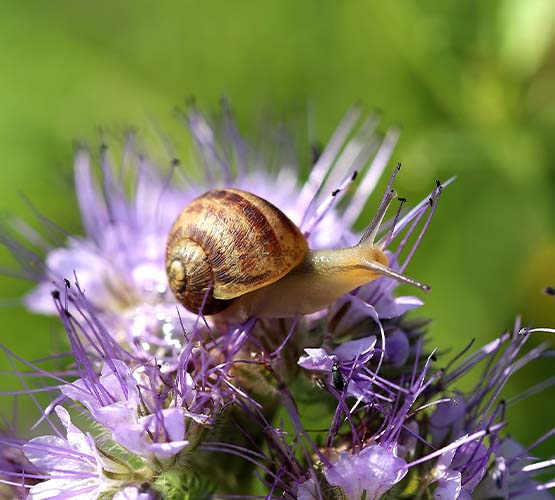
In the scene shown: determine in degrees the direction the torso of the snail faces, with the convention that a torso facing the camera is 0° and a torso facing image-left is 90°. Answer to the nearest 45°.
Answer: approximately 270°

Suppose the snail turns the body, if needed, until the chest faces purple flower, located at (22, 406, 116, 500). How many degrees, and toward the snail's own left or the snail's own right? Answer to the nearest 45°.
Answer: approximately 180°
